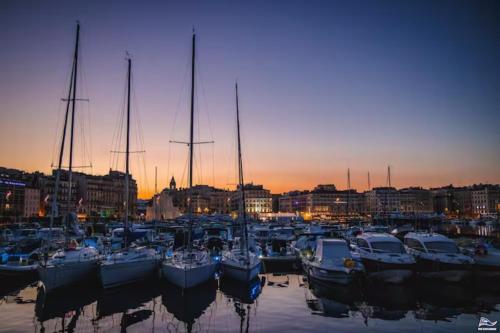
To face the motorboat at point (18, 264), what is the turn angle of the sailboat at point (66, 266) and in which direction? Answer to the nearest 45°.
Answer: approximately 90° to its right

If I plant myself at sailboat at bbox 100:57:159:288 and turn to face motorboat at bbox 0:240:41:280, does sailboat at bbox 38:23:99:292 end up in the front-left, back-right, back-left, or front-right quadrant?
front-left

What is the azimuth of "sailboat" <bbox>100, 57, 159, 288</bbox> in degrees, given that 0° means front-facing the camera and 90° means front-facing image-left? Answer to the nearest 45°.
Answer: approximately 45°

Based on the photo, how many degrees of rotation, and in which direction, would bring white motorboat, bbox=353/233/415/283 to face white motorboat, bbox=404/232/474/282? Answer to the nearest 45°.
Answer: approximately 45° to its left

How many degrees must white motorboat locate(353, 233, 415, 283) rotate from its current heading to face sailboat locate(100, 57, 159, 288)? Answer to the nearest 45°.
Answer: approximately 90° to its right

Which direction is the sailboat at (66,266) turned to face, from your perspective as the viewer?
facing the viewer and to the left of the viewer
